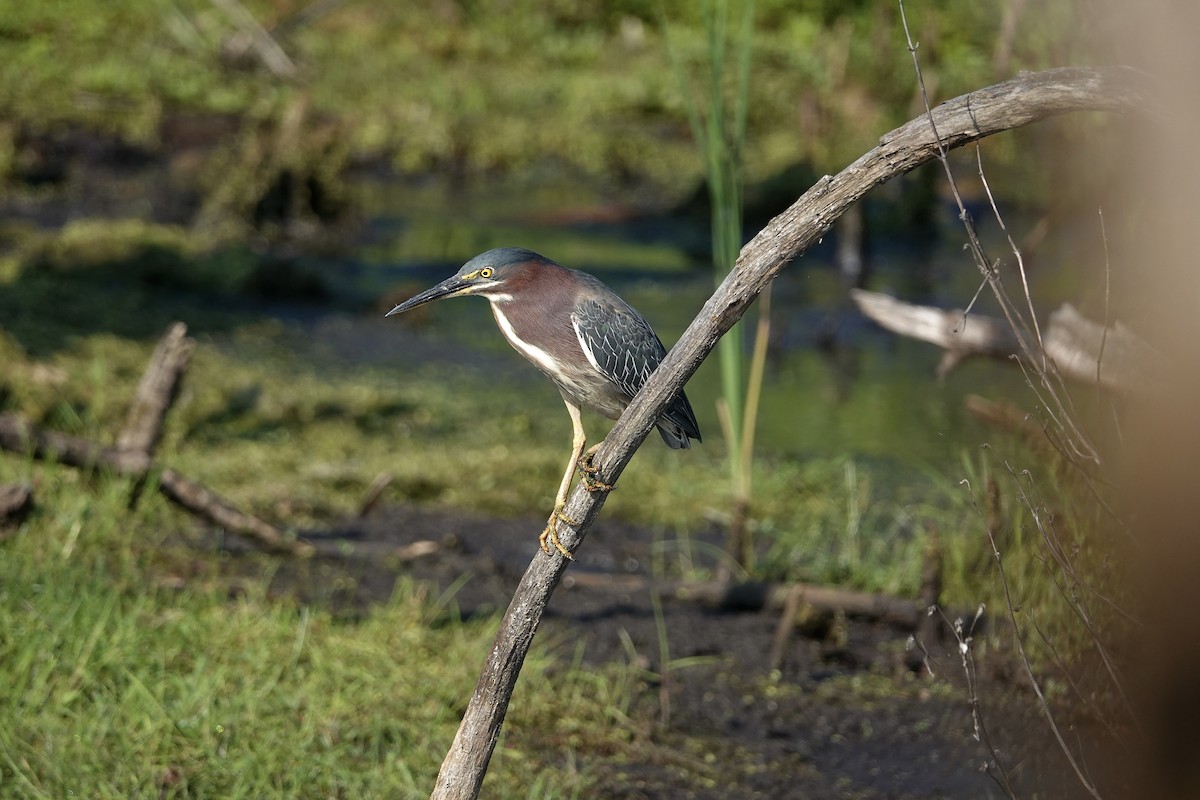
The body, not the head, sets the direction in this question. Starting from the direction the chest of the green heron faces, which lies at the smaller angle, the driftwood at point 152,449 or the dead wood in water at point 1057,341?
the driftwood

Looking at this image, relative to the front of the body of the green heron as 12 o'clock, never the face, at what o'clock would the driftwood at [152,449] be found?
The driftwood is roughly at 2 o'clock from the green heron.

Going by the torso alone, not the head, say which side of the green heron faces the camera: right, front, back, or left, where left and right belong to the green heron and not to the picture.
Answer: left

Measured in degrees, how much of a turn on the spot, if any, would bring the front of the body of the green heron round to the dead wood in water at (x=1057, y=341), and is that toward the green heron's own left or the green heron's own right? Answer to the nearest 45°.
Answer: approximately 135° to the green heron's own right
